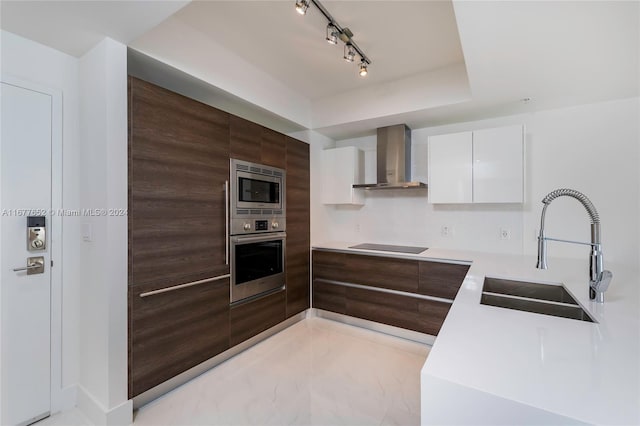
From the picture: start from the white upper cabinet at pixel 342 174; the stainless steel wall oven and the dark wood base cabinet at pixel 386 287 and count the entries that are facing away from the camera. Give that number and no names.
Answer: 0

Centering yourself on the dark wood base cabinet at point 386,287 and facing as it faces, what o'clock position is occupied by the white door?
The white door is roughly at 12 o'clock from the dark wood base cabinet.

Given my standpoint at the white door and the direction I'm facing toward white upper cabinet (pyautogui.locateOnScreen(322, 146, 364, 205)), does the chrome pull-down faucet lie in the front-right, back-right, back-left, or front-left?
front-right

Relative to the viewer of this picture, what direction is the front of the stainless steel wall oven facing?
facing the viewer and to the right of the viewer

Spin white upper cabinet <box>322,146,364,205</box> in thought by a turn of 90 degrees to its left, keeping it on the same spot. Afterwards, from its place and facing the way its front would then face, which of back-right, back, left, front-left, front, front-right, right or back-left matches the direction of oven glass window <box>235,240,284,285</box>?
right

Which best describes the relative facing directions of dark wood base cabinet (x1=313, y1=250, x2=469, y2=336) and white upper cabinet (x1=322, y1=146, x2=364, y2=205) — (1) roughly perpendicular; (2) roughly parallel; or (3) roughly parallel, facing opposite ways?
roughly parallel

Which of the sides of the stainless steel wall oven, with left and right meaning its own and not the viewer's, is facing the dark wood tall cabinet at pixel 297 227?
left

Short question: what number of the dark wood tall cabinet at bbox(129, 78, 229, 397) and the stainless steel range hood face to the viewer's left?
0

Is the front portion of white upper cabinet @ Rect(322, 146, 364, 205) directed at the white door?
yes

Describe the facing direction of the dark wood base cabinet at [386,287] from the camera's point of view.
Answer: facing the viewer and to the left of the viewer

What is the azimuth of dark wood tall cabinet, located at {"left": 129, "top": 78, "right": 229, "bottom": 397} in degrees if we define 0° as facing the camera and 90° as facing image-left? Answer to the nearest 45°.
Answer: approximately 315°

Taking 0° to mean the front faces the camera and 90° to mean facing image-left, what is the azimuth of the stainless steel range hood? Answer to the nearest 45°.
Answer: approximately 0°

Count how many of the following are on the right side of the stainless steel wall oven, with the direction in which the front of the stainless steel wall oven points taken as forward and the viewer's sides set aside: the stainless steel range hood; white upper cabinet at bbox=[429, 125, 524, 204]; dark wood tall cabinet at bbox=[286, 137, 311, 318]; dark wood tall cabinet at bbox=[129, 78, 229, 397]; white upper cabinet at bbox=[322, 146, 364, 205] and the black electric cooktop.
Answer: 1

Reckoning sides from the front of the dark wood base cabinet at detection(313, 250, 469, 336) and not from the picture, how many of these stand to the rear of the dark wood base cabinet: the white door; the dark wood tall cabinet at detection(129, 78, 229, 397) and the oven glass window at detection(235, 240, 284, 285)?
0

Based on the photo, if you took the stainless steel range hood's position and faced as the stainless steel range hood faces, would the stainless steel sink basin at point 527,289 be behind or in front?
in front

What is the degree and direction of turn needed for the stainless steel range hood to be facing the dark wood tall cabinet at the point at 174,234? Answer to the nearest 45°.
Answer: approximately 45° to its right

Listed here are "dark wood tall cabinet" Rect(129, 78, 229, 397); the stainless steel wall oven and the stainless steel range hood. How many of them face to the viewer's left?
0

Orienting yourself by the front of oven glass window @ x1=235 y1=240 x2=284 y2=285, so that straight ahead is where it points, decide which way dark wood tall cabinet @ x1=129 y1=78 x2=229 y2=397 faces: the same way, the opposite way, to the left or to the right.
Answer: the same way
